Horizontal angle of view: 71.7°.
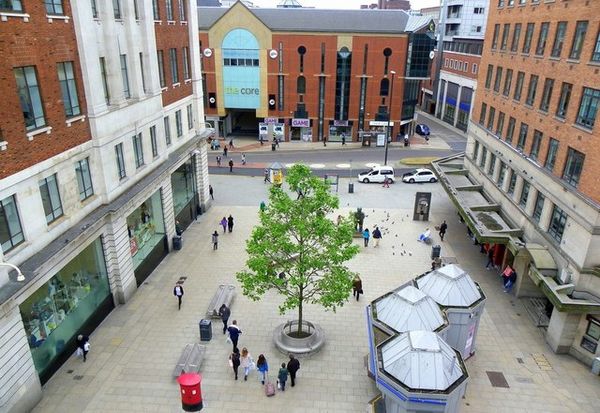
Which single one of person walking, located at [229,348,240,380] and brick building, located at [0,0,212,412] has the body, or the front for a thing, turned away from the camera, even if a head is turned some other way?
the person walking

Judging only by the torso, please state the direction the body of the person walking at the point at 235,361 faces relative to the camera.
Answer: away from the camera

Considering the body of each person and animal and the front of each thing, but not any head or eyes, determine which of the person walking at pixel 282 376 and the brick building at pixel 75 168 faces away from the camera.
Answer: the person walking

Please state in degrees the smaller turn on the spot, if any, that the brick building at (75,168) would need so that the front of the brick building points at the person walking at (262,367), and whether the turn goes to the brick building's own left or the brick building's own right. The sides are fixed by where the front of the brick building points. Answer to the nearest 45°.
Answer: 0° — it already faces them

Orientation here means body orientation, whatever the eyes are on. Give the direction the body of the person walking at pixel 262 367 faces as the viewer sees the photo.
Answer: away from the camera

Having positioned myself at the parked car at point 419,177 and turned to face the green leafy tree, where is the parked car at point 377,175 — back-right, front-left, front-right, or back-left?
front-right

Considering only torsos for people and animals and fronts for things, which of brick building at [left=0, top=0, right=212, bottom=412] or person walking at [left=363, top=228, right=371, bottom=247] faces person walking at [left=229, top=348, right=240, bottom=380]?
the brick building

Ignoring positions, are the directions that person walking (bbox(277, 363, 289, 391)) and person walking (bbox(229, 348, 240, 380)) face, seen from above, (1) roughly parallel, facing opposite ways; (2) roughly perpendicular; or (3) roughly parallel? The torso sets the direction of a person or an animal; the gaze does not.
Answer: roughly parallel

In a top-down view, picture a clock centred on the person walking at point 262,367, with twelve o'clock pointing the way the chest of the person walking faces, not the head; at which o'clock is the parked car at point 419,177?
The parked car is roughly at 1 o'clock from the person walking.

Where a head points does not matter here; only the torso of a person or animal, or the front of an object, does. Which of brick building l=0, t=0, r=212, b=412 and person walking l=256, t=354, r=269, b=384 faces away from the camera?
the person walking

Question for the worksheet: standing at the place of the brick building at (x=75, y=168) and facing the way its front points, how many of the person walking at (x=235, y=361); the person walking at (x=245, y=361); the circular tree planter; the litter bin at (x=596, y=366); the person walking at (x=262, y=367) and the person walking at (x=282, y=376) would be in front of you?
6

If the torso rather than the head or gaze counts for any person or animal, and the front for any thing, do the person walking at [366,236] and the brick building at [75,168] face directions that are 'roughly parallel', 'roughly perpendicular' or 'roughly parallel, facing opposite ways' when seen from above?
roughly perpendicular

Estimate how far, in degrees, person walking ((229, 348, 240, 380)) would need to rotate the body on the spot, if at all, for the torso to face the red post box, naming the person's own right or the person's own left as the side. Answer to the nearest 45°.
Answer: approximately 135° to the person's own left

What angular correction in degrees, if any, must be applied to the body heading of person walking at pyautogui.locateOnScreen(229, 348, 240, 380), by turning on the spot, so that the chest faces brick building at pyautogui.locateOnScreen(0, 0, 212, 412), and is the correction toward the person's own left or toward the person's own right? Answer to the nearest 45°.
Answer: approximately 45° to the person's own left
